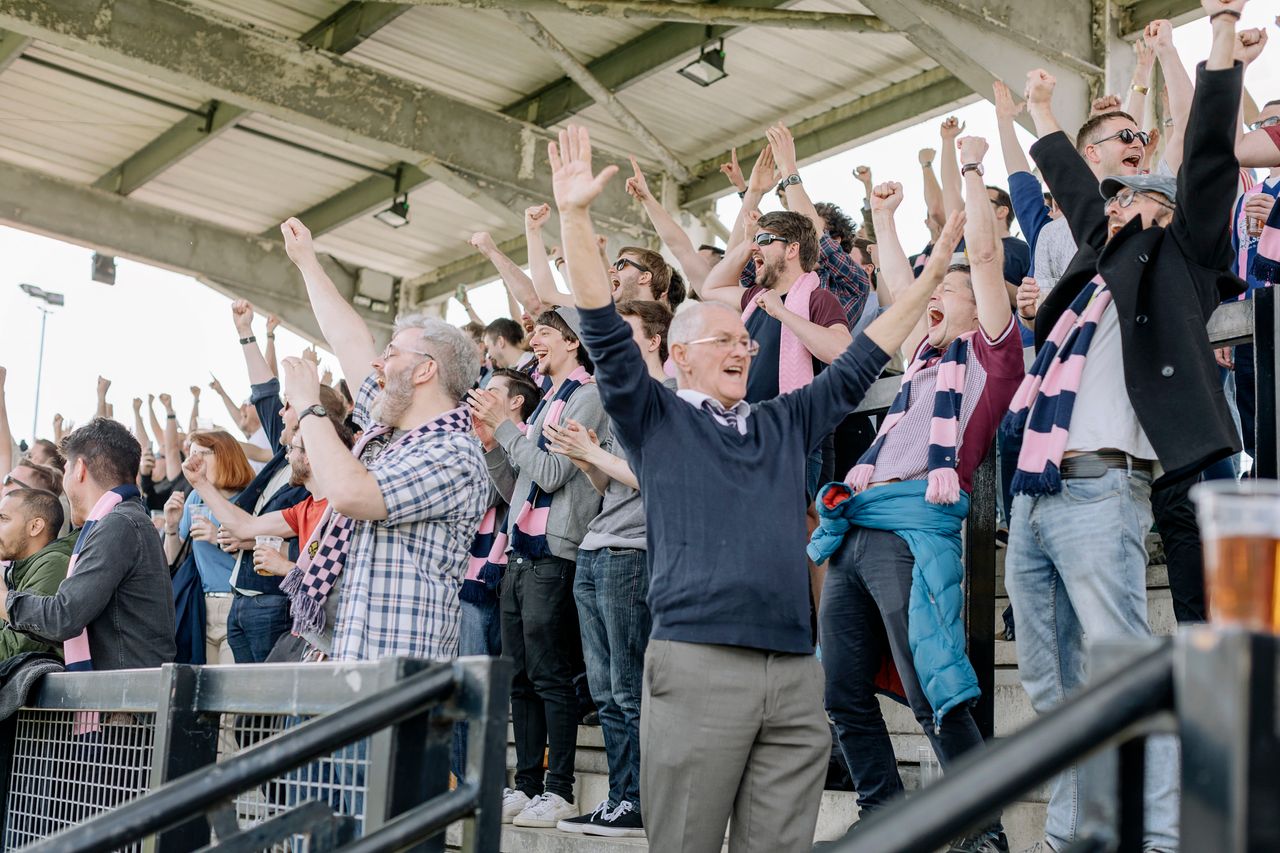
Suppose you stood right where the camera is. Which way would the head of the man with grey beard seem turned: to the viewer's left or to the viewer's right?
to the viewer's left

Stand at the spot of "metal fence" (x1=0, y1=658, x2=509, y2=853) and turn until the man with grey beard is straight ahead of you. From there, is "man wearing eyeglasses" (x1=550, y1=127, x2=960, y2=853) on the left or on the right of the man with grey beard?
right

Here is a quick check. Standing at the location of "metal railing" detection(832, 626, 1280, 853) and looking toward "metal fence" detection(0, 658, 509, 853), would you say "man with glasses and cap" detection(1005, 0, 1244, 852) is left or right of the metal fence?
right

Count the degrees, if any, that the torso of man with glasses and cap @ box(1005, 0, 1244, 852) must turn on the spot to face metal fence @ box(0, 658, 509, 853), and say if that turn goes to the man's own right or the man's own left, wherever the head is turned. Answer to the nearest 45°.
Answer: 0° — they already face it

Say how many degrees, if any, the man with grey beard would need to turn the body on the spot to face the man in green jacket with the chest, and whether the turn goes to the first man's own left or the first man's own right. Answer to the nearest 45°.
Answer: approximately 45° to the first man's own right

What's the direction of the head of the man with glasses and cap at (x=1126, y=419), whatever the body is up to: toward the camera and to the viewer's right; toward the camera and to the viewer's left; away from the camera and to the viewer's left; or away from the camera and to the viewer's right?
toward the camera and to the viewer's left

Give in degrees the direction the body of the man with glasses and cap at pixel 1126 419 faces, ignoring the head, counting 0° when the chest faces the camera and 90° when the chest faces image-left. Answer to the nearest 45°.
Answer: approximately 45°

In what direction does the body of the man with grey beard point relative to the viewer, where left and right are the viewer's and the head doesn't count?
facing to the left of the viewer
